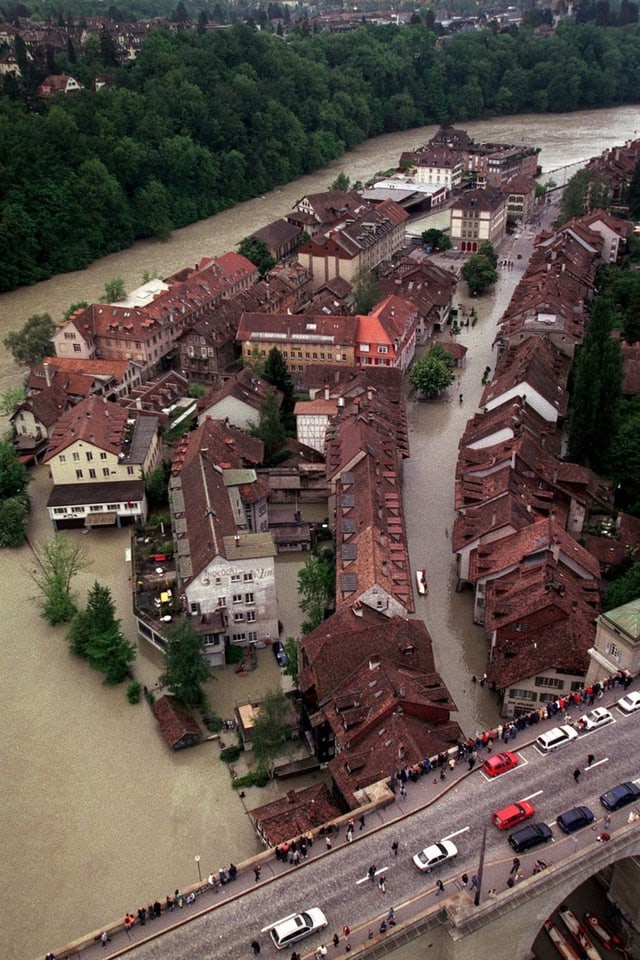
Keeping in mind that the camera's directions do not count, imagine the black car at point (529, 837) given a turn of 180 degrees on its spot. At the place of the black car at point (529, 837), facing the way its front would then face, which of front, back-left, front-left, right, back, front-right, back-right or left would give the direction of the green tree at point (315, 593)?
right

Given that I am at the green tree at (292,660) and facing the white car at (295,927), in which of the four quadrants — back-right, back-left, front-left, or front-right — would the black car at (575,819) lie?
front-left

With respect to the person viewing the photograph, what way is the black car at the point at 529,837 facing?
facing away from the viewer and to the right of the viewer

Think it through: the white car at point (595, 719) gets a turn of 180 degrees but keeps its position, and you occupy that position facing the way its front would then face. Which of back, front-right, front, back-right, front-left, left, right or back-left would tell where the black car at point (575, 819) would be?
back-right

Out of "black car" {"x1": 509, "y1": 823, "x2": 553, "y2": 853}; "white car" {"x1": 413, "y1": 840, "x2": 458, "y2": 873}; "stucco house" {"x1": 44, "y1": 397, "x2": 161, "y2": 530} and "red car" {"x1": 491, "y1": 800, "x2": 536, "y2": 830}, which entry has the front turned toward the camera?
the stucco house

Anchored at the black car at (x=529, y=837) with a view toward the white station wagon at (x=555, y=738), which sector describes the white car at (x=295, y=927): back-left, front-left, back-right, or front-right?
back-left

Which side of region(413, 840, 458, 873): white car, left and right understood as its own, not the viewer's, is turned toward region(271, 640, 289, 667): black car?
left

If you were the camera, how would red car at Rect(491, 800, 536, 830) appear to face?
facing away from the viewer and to the right of the viewer

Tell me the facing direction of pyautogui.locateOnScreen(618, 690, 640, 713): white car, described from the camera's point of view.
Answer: facing the viewer and to the left of the viewer

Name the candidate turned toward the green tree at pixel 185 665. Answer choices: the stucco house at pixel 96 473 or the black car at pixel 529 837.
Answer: the stucco house

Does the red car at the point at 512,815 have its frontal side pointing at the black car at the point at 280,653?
no

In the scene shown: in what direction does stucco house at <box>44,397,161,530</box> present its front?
toward the camera

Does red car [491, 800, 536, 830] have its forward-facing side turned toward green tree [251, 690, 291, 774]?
no

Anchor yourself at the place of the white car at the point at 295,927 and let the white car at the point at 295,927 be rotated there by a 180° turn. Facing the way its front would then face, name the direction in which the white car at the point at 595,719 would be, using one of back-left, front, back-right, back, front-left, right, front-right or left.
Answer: back

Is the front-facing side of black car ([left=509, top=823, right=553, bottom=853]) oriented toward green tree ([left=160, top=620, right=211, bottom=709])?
no

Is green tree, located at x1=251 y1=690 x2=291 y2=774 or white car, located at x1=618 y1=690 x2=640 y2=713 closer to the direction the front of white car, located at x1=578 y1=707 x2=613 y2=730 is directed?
the green tree

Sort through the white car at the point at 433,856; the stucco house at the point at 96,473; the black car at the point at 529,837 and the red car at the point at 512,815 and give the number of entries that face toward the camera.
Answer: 1

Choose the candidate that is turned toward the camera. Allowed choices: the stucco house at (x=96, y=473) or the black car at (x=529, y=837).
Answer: the stucco house

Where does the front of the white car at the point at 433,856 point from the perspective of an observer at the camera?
facing away from the viewer and to the right of the viewer
